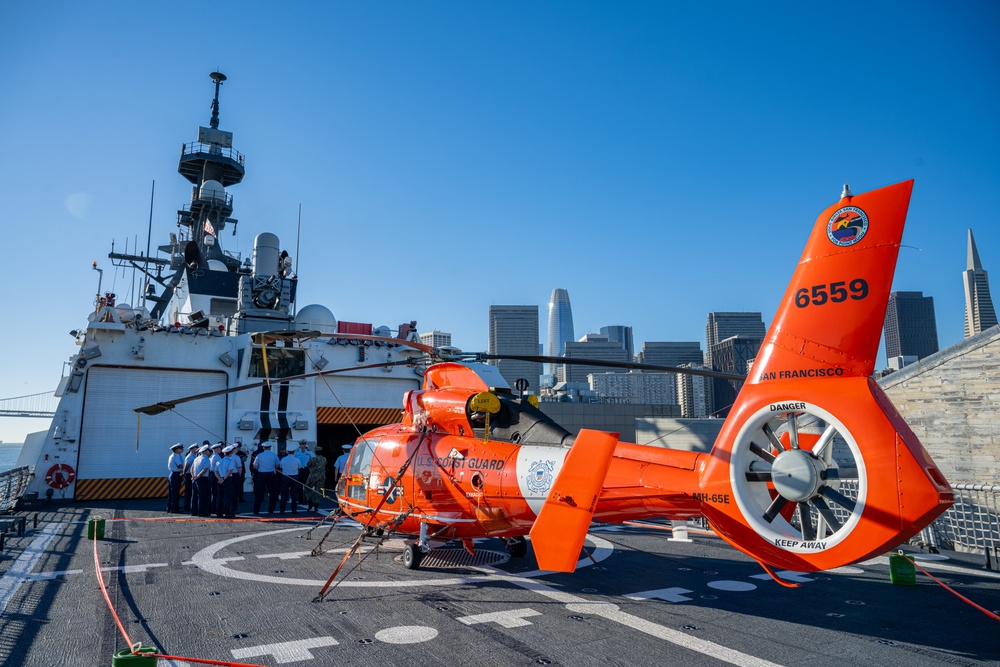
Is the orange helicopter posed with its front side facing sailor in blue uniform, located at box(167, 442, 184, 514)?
yes

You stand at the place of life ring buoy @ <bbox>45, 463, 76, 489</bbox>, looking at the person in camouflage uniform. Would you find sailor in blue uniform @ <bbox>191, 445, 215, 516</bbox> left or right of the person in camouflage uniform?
right

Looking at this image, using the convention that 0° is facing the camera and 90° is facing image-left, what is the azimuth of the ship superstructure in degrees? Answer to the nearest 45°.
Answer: approximately 180°

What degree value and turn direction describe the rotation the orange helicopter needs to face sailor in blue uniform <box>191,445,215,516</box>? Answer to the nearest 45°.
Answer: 0° — it already faces them

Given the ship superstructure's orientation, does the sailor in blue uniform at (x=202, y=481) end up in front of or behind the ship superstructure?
behind

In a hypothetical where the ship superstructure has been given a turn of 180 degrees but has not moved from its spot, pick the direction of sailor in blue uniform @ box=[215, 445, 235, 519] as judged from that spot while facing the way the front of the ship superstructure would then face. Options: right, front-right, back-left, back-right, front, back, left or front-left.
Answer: front

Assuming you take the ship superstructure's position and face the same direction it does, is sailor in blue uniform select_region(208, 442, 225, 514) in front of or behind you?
behind
